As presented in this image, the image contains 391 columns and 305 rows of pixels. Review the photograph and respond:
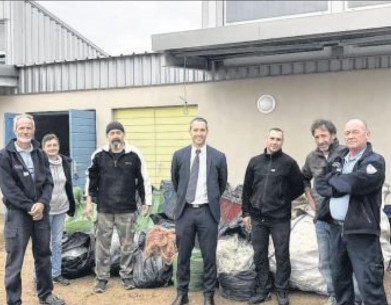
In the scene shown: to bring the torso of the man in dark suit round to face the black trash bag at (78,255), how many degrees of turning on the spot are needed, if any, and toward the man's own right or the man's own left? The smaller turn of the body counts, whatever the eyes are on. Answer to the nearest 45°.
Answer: approximately 135° to the man's own right

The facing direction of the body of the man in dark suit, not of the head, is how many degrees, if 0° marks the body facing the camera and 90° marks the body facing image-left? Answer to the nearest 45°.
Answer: approximately 0°

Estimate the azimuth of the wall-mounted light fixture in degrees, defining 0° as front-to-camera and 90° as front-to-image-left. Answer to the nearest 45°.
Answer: approximately 0°

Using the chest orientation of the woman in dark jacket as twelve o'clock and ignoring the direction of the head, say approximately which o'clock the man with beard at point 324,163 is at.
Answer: The man with beard is roughly at 10 o'clock from the woman in dark jacket.
